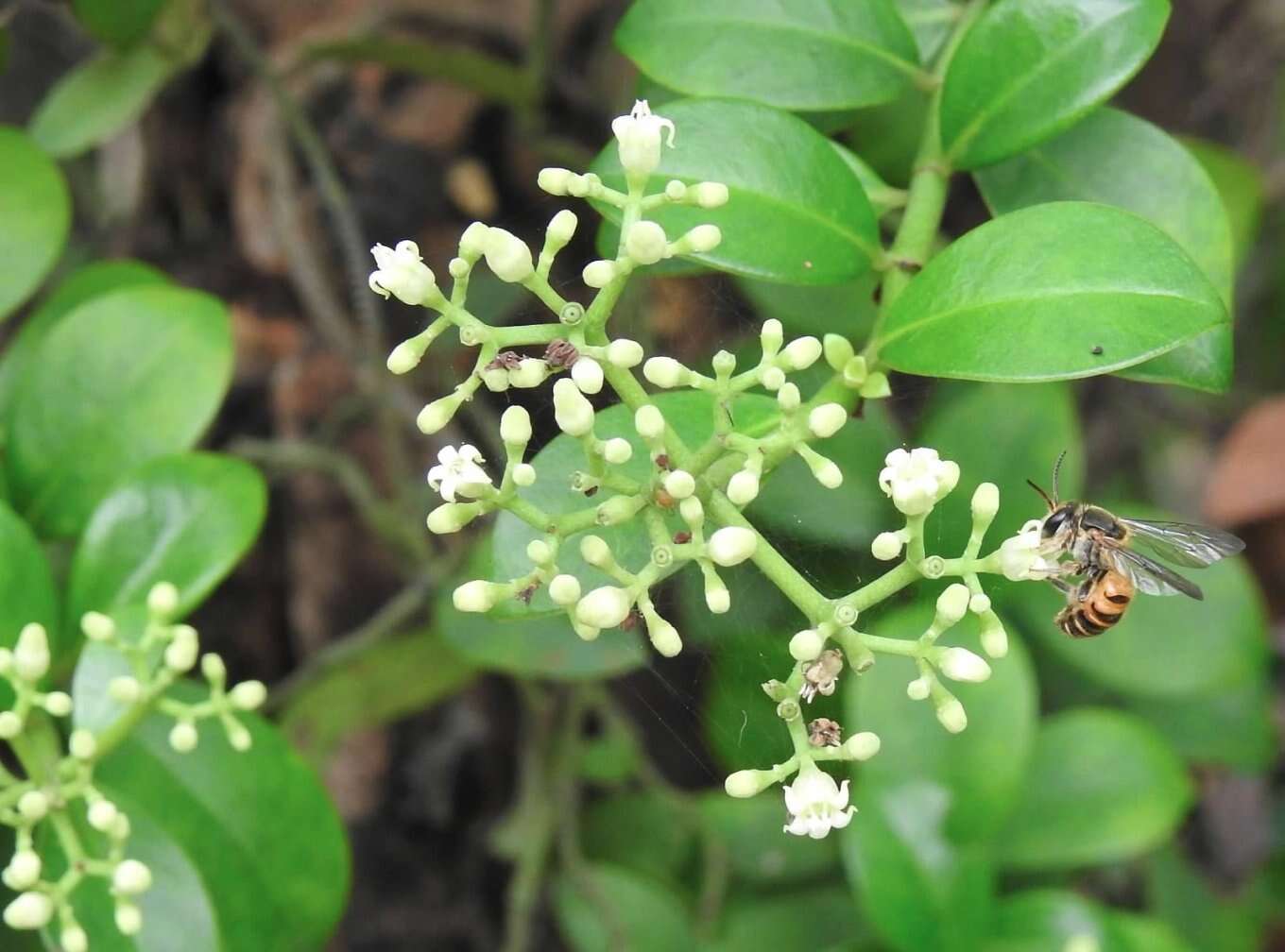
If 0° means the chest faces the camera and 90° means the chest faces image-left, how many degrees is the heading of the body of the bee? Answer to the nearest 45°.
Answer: approximately 90°

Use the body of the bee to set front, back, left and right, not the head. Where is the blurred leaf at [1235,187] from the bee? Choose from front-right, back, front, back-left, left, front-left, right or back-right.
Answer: right

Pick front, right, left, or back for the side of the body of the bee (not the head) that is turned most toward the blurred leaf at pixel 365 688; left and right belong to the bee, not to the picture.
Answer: front

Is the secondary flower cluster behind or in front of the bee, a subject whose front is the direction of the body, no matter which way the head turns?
in front
